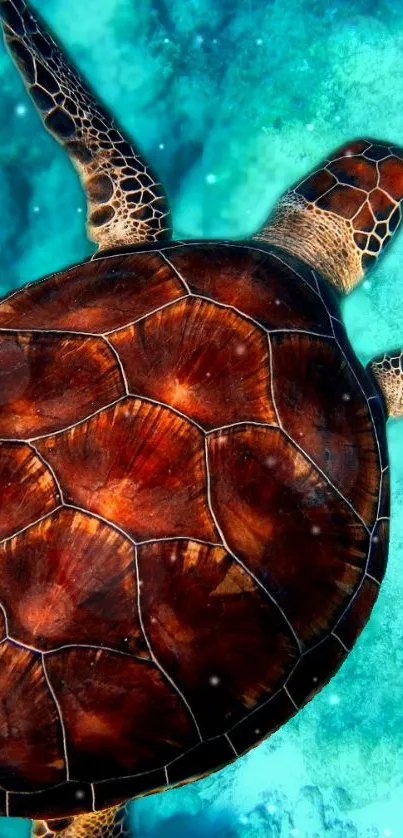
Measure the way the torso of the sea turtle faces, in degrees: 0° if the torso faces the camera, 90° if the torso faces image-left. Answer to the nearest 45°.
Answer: approximately 225°
